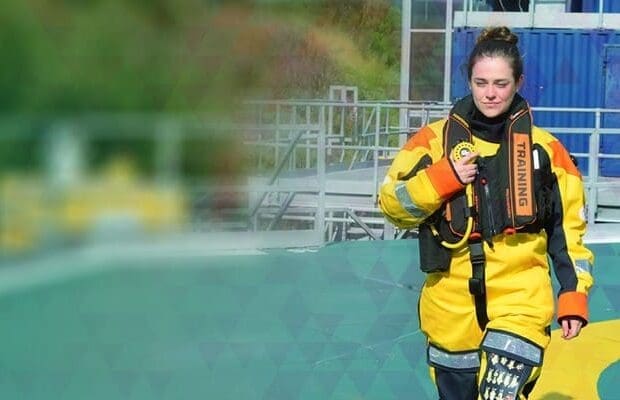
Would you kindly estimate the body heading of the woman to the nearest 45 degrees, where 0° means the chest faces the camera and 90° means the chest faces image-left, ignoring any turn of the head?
approximately 0°

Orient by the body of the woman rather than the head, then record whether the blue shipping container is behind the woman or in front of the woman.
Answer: behind

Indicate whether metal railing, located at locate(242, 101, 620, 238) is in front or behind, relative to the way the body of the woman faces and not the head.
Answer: behind
